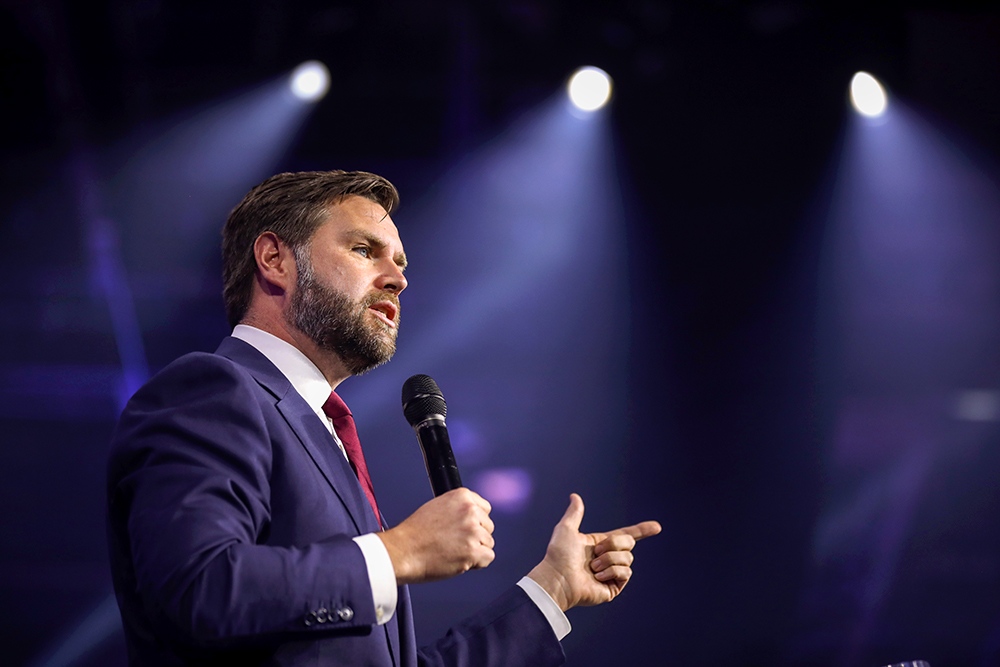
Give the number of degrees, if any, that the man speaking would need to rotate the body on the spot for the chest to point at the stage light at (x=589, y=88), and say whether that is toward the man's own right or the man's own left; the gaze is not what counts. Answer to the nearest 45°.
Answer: approximately 45° to the man's own left

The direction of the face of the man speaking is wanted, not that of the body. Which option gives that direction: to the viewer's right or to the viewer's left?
to the viewer's right

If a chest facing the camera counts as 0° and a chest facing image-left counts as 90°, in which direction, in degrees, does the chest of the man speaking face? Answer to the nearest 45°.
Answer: approximately 270°
